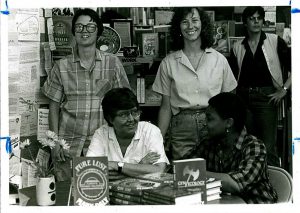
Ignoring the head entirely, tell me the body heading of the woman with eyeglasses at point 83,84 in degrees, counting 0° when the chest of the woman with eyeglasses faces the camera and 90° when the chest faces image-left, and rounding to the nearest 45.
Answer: approximately 0°

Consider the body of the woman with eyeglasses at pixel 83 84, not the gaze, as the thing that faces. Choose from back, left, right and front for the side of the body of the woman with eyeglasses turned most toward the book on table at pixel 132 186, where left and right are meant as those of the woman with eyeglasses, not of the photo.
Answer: front

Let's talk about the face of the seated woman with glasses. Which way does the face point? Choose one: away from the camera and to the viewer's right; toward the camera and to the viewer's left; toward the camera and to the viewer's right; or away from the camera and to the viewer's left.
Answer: toward the camera and to the viewer's right

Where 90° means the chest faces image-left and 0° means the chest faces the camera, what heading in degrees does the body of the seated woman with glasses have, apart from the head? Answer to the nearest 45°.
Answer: approximately 0°
